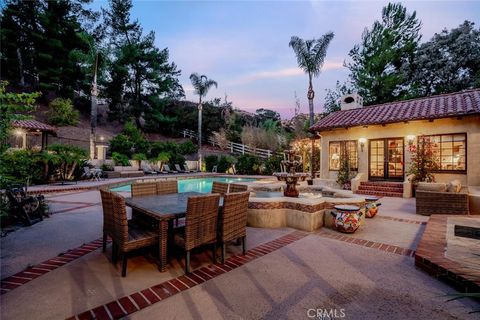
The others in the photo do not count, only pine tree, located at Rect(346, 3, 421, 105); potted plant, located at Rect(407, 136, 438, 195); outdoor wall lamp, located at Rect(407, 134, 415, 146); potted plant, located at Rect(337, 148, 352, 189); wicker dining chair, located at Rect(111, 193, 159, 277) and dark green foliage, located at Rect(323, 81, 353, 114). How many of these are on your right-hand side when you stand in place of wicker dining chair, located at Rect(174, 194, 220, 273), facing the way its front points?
5

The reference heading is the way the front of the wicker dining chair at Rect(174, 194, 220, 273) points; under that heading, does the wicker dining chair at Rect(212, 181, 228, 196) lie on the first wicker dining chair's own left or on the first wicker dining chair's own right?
on the first wicker dining chair's own right

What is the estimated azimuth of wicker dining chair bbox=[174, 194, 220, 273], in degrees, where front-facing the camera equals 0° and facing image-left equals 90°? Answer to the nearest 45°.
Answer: approximately 135°

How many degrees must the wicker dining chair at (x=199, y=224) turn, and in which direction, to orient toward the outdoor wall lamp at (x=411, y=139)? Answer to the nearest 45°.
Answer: approximately 90° to its right

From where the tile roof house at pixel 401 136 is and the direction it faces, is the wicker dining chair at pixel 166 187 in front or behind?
in front

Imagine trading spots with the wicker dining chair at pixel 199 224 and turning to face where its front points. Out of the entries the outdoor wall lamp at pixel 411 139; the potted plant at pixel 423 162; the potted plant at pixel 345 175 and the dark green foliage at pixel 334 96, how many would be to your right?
4

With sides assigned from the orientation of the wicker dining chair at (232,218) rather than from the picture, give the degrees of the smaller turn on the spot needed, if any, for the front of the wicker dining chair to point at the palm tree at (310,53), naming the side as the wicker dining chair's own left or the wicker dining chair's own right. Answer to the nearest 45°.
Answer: approximately 45° to the wicker dining chair's own right

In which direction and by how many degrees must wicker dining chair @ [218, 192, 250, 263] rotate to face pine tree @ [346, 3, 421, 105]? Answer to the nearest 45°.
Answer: approximately 90° to its right

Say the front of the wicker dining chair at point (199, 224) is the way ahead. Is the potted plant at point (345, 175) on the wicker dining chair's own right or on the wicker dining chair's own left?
on the wicker dining chair's own right

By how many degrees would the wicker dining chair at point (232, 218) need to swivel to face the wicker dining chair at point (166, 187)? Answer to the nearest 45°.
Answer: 0° — it already faces it

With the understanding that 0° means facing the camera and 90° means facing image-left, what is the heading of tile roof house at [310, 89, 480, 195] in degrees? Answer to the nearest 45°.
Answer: approximately 45°

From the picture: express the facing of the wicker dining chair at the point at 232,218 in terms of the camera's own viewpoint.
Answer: facing away from the viewer and to the left of the viewer
